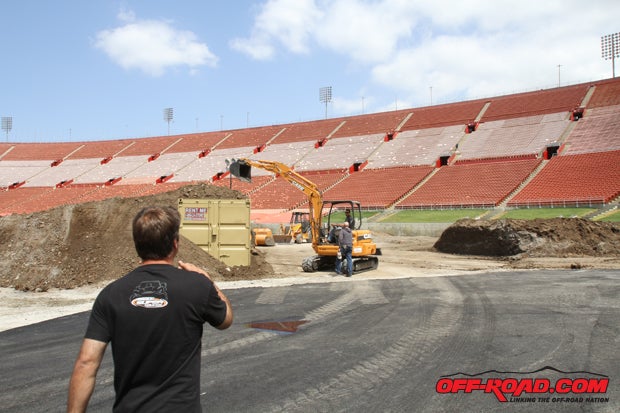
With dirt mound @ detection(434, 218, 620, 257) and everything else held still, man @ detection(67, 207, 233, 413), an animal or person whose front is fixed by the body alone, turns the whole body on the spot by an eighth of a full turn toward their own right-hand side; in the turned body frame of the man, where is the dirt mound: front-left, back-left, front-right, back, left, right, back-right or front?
front

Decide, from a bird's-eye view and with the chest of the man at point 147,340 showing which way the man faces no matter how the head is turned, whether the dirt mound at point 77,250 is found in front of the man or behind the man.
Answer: in front

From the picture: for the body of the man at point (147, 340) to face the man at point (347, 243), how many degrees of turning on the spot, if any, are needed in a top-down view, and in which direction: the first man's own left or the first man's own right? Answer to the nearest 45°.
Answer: approximately 45° to the first man's own right

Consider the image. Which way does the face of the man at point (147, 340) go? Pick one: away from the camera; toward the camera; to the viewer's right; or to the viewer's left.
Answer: away from the camera

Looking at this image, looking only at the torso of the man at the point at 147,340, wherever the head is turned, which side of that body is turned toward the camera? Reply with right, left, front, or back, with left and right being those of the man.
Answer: back
